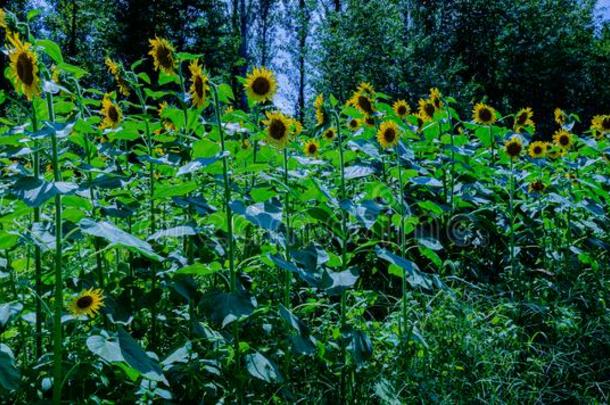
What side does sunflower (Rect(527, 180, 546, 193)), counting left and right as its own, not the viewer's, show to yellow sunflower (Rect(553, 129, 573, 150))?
back

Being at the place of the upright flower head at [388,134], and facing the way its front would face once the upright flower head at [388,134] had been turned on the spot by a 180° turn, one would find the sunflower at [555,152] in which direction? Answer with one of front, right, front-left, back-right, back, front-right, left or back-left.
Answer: front-right

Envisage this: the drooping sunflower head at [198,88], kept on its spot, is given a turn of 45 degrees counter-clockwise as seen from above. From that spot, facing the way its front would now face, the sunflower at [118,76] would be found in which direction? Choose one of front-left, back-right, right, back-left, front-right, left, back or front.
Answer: back-right

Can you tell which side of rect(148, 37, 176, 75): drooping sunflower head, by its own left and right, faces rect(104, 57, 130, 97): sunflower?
right
